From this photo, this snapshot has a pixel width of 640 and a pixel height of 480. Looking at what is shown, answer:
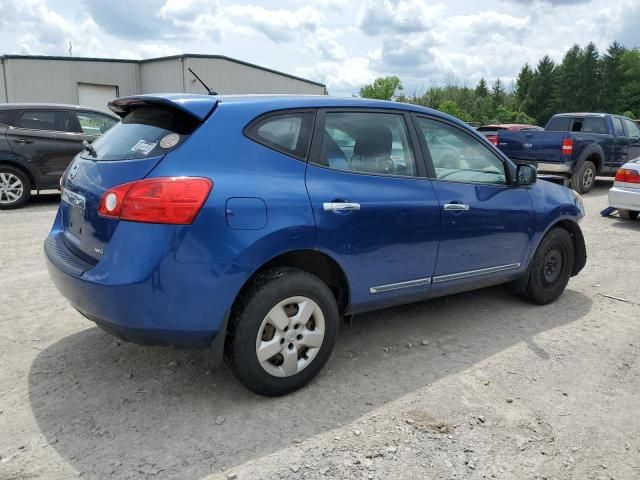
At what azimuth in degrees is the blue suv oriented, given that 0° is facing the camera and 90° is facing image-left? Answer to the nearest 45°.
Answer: approximately 225°

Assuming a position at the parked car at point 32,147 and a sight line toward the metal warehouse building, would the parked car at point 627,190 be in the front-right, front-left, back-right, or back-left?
back-right

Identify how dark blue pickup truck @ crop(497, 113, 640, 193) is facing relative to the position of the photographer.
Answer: facing away from the viewer and to the right of the viewer

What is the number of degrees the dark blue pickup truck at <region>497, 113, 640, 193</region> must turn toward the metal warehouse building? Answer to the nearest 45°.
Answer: approximately 135° to its left

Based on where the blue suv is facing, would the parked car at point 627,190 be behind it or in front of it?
in front

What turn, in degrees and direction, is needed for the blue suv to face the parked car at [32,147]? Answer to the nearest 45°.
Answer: approximately 90° to its left

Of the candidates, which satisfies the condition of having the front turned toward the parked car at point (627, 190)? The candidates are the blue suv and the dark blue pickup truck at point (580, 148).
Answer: the blue suv

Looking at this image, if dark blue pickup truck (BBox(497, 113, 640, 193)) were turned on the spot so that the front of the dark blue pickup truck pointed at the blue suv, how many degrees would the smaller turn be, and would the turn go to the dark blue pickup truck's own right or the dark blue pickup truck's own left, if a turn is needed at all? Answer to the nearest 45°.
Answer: approximately 135° to the dark blue pickup truck's own right
